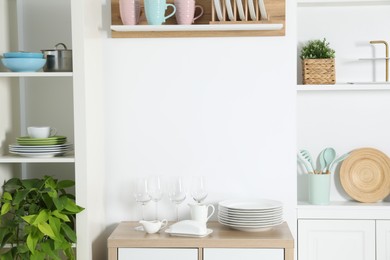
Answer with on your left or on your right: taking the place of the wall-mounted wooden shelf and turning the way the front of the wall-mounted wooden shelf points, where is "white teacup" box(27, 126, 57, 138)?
on your right

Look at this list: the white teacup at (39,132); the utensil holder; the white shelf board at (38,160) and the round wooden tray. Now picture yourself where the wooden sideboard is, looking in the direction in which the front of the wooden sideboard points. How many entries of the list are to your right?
2

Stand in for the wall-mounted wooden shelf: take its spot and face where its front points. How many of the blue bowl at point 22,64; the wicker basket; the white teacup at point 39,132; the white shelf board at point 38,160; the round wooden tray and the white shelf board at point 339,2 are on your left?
3

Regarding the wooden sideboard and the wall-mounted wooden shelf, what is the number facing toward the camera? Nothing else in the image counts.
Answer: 2

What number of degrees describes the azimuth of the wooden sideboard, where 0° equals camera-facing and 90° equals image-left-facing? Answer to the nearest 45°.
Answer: approximately 0°

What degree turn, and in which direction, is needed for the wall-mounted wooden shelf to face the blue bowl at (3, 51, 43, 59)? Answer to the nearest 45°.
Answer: approximately 90° to its right

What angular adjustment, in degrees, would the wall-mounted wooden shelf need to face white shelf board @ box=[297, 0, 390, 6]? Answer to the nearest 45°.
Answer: approximately 90° to its left

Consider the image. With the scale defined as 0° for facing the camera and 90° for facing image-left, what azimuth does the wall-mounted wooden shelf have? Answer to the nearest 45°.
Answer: approximately 0°
